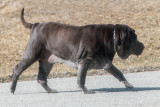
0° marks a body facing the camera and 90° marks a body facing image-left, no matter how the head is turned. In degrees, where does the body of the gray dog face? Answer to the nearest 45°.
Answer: approximately 270°
